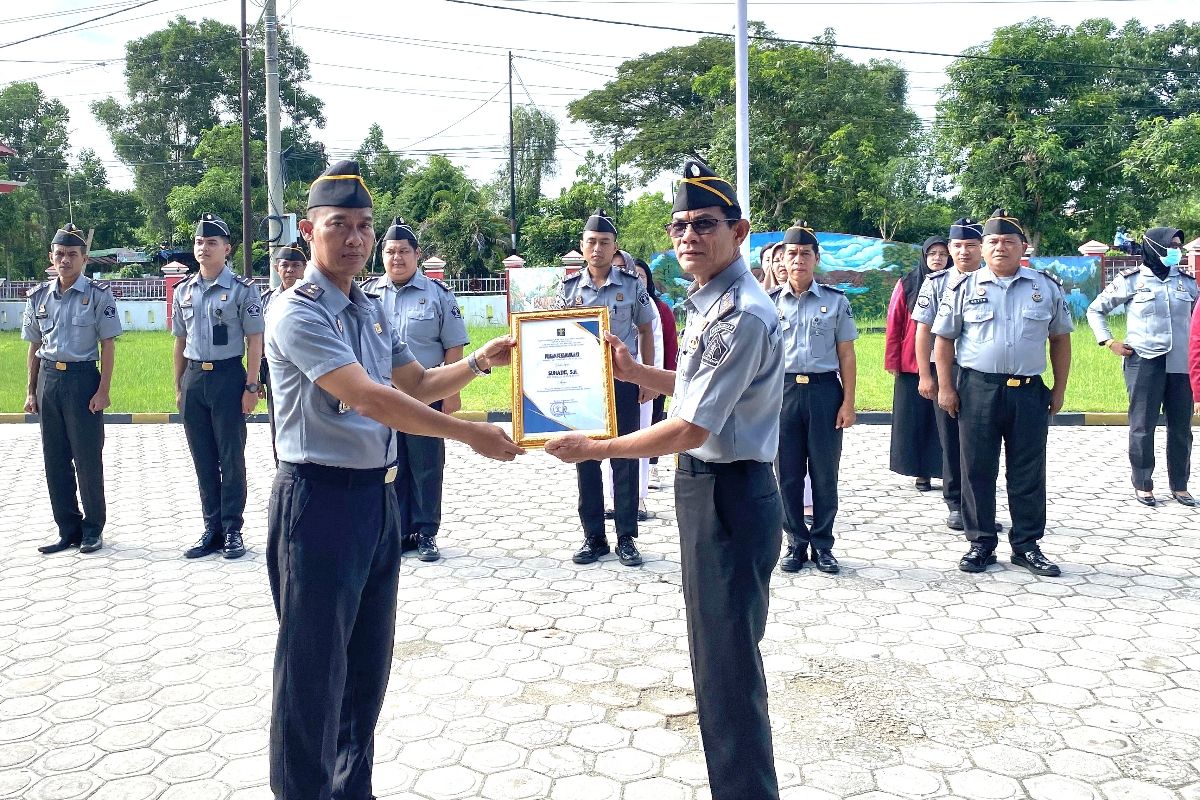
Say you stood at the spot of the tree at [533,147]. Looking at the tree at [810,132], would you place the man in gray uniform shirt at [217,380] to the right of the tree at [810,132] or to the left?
right

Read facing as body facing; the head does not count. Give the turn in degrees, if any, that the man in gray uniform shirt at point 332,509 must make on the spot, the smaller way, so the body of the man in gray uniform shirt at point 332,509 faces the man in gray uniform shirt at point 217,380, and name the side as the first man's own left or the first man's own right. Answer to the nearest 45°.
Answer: approximately 135° to the first man's own left

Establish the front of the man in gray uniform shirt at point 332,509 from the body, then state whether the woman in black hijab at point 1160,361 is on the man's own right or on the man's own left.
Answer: on the man's own left

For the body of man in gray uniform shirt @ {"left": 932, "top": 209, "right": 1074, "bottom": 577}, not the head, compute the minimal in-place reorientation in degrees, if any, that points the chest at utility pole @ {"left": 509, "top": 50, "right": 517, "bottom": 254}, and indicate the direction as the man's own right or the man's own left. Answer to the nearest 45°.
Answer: approximately 135° to the man's own right

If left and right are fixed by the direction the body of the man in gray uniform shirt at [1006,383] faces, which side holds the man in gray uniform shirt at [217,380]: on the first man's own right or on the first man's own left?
on the first man's own right

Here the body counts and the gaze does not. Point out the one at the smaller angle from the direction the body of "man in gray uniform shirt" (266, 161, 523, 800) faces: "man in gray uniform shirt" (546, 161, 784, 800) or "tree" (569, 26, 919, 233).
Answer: the man in gray uniform shirt

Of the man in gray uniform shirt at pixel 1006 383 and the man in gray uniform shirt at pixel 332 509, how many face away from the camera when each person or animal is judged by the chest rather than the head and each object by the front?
0

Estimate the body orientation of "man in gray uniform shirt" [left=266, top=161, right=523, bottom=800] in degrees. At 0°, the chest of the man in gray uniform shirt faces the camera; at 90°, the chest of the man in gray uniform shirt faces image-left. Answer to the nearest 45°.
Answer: approximately 315°

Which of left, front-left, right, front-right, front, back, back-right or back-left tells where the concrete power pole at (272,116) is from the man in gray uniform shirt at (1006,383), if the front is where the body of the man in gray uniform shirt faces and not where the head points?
back-right

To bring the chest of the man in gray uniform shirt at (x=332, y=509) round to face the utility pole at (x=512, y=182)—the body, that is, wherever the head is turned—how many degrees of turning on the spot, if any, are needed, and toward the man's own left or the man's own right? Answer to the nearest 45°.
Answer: approximately 135° to the man's own left

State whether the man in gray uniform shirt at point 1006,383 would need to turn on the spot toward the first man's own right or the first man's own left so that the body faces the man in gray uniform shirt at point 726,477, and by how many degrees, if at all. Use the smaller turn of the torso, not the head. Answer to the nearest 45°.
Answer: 0° — they already face them

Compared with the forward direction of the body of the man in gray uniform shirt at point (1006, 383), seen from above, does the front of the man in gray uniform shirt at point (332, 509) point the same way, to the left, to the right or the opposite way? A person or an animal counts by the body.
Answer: to the left

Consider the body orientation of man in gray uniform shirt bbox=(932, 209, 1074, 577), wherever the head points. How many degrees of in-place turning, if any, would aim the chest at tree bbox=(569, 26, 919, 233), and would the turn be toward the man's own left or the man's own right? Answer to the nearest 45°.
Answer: approximately 180°
